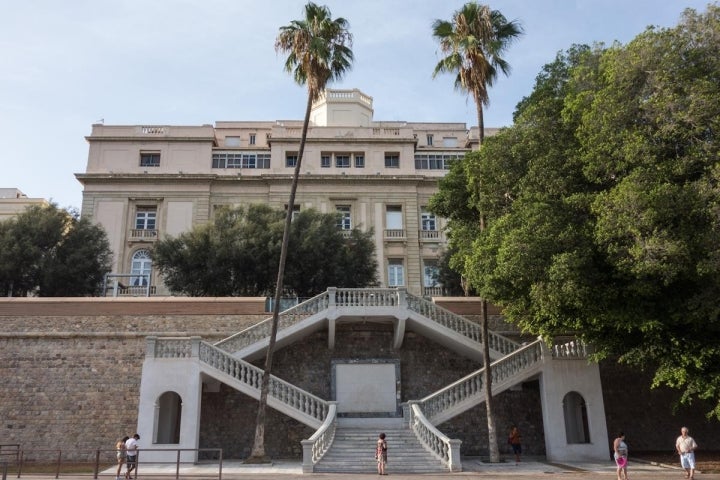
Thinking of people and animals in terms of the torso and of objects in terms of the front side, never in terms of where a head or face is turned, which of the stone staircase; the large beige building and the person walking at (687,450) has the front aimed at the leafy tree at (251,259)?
the large beige building

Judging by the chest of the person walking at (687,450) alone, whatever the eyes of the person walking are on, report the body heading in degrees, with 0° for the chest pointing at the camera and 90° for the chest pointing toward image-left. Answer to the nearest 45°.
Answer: approximately 0°

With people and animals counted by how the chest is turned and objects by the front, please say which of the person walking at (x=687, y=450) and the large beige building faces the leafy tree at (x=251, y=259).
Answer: the large beige building

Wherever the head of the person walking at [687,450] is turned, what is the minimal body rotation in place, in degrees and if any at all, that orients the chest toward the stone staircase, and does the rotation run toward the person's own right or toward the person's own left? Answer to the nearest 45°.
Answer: approximately 90° to the person's own right

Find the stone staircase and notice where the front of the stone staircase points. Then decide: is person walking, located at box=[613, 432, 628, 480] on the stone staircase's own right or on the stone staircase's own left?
on the stone staircase's own left

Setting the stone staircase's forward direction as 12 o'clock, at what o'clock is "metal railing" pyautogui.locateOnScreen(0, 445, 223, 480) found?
The metal railing is roughly at 3 o'clock from the stone staircase.

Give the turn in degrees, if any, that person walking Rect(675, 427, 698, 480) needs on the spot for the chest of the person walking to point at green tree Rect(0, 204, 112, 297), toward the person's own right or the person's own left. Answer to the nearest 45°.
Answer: approximately 90° to the person's own right

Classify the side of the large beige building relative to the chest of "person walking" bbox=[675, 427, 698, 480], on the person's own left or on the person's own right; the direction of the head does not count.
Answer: on the person's own right
